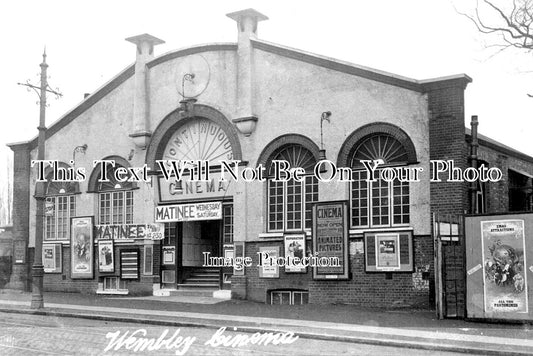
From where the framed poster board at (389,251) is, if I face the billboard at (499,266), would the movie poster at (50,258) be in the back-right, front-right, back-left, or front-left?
back-right

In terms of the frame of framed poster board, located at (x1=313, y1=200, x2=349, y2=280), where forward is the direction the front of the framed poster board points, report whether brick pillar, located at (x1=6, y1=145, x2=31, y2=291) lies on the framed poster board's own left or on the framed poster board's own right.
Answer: on the framed poster board's own right

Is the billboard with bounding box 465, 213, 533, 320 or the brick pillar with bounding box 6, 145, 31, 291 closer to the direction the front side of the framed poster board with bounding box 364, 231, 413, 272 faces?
the billboard

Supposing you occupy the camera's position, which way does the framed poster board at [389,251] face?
facing the viewer

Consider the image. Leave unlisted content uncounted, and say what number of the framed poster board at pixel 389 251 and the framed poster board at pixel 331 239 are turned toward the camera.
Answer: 2

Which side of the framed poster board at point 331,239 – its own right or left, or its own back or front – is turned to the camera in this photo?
front

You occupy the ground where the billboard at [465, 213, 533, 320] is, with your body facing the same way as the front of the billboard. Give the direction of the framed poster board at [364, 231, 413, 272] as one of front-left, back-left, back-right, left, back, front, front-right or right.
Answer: back-right

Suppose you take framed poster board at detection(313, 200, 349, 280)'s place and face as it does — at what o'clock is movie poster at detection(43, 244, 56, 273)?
The movie poster is roughly at 4 o'clock from the framed poster board.
